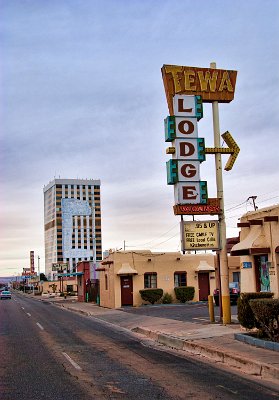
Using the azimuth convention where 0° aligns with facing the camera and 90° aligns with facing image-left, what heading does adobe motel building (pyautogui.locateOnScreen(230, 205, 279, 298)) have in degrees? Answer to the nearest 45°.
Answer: approximately 45°

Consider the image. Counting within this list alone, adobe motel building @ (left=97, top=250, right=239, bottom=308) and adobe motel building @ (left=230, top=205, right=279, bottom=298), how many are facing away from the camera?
0

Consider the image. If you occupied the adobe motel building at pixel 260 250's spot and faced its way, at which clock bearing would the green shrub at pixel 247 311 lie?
The green shrub is roughly at 11 o'clock from the adobe motel building.

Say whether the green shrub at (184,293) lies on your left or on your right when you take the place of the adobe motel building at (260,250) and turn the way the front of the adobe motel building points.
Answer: on your right
